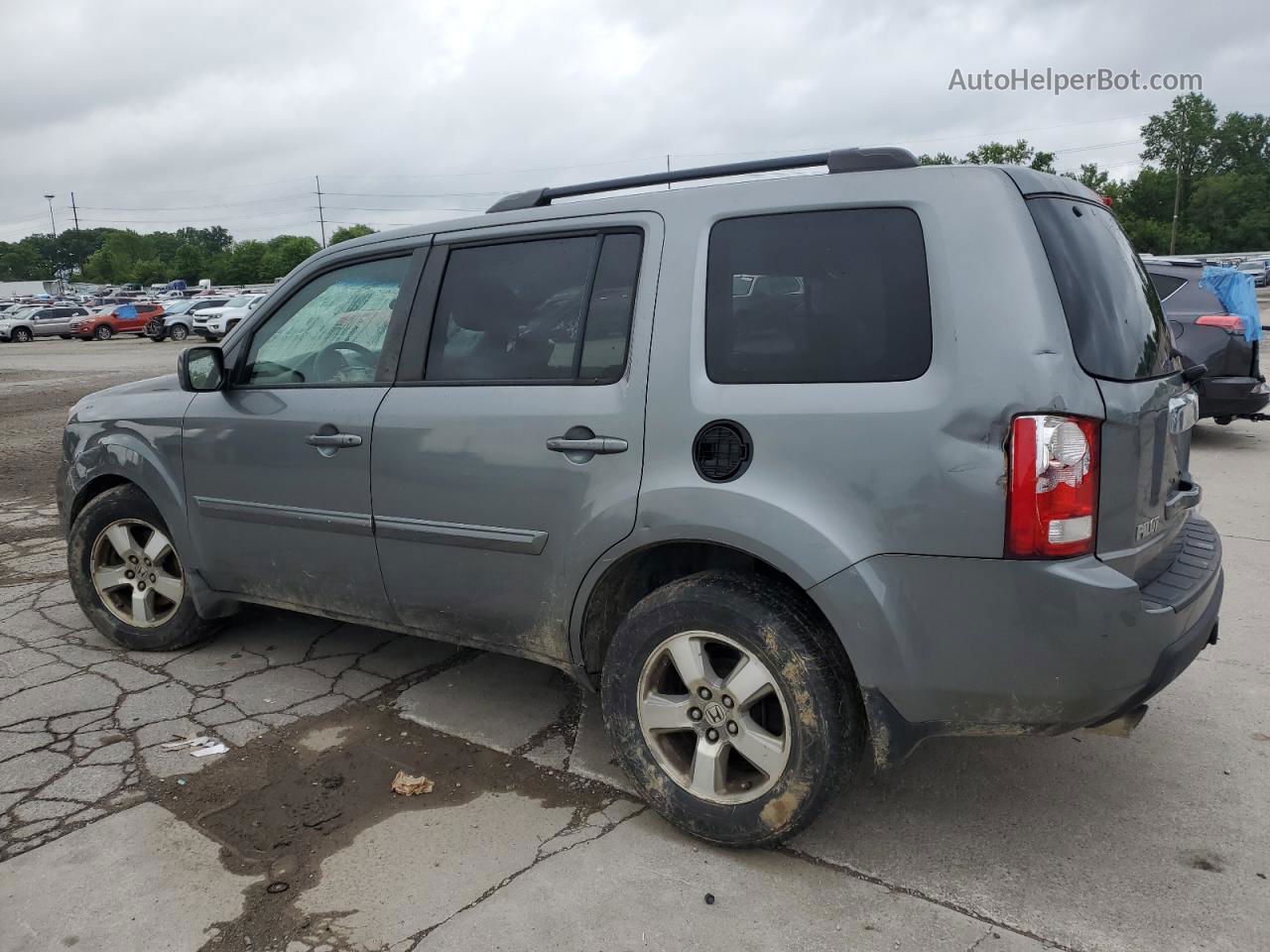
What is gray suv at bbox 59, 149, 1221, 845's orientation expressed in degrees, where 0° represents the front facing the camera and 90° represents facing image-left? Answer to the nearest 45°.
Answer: approximately 135°

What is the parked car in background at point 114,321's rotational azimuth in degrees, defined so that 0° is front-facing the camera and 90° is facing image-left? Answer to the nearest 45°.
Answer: approximately 45°

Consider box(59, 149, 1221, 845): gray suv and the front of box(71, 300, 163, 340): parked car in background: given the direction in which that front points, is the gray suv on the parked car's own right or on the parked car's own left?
on the parked car's own left

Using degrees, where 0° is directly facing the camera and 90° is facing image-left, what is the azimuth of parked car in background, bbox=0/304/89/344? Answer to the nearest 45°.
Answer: approximately 45°

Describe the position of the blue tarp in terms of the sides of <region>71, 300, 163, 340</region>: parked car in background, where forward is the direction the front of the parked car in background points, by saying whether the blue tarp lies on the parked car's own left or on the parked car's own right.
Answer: on the parked car's own left
